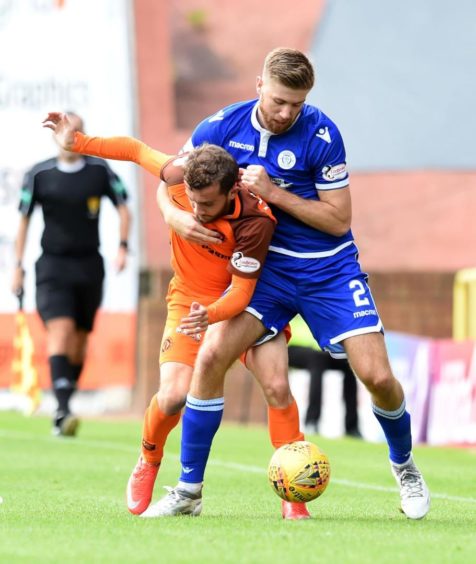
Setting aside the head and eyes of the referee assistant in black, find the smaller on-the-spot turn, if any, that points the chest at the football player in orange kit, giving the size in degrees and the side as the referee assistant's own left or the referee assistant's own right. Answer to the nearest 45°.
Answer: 0° — they already face them

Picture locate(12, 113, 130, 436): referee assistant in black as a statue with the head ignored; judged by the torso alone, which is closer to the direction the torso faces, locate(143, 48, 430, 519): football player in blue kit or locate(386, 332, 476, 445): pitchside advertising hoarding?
the football player in blue kit

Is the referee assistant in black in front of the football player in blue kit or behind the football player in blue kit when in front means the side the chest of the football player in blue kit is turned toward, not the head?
behind

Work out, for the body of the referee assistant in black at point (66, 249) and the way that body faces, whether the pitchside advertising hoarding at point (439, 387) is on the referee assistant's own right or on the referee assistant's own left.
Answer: on the referee assistant's own left

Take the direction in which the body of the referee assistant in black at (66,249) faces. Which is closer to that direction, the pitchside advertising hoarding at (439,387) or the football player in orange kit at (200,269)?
the football player in orange kit

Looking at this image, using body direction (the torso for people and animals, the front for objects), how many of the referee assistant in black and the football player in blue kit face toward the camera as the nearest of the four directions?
2

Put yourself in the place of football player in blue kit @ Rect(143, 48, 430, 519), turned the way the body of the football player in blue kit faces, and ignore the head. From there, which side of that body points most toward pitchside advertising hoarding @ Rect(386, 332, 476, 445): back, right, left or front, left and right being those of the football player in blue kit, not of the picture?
back

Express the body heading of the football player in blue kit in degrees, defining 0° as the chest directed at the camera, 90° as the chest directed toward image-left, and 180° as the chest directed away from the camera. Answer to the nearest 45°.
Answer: approximately 0°

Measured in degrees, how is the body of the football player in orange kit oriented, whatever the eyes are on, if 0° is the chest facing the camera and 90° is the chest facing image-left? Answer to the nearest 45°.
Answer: approximately 45°
